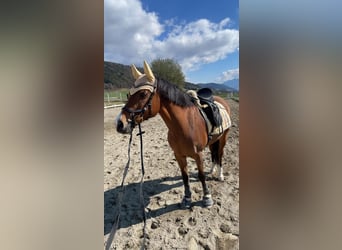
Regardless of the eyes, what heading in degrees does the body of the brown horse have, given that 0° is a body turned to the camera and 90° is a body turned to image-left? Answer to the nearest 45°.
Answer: approximately 45°
